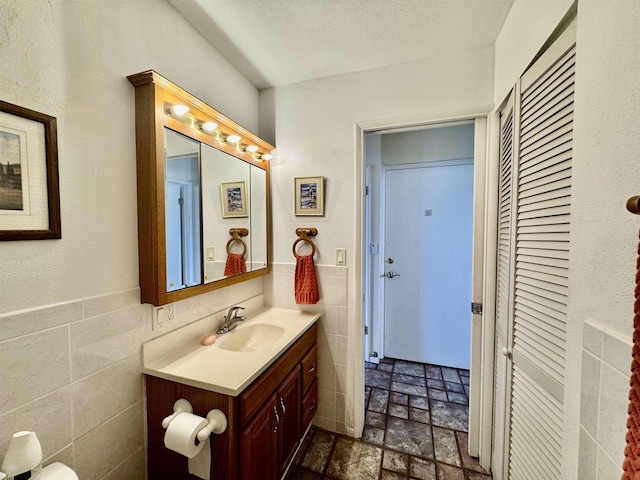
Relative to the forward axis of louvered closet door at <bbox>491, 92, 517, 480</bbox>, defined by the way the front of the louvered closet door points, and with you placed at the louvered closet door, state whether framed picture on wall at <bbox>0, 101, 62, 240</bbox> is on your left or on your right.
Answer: on your left

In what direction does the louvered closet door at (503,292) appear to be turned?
to the viewer's left

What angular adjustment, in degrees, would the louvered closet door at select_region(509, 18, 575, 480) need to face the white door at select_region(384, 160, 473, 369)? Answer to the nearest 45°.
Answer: approximately 90° to its right

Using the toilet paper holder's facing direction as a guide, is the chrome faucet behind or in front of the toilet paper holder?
behind

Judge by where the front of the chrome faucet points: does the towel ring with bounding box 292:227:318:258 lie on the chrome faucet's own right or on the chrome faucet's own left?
on the chrome faucet's own left

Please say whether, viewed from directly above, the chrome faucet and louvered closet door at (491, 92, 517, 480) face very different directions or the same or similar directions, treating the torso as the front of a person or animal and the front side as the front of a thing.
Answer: very different directions

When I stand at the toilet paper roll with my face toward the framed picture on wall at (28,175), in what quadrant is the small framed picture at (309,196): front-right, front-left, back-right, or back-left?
back-right
